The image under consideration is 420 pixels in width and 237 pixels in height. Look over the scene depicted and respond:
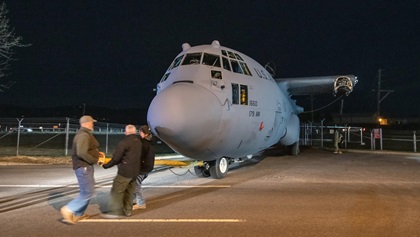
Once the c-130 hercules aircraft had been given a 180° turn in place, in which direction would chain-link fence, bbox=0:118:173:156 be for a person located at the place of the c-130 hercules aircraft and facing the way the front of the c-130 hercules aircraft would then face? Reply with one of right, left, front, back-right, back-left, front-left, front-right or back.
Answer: left

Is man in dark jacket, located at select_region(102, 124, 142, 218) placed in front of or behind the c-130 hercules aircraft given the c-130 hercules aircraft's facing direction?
in front

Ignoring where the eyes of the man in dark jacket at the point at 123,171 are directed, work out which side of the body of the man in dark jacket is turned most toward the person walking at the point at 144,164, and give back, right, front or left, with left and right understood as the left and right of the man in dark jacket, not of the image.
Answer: right

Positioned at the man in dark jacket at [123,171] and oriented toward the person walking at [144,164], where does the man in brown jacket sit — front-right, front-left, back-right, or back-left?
back-left

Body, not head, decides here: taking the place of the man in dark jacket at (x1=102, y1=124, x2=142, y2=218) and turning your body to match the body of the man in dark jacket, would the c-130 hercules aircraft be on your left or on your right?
on your right
